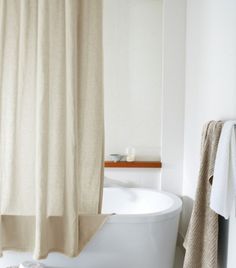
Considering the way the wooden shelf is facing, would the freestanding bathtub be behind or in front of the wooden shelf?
in front

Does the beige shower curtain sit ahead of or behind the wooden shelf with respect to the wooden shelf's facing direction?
ahead

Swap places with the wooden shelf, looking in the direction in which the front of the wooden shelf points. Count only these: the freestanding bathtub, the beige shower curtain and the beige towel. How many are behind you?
0

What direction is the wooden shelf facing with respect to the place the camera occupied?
facing the viewer

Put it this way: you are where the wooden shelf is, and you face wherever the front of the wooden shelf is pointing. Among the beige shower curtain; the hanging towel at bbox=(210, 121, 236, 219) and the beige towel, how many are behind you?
0

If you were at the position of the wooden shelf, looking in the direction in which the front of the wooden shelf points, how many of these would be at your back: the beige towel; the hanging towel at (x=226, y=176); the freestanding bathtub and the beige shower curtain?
0

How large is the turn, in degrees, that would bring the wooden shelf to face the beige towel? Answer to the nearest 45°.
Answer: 0° — it already faces it

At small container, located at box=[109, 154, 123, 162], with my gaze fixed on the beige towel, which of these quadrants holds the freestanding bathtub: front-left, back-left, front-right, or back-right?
front-right

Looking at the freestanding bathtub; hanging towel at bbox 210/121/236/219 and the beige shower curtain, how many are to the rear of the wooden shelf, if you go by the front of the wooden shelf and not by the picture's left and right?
0
